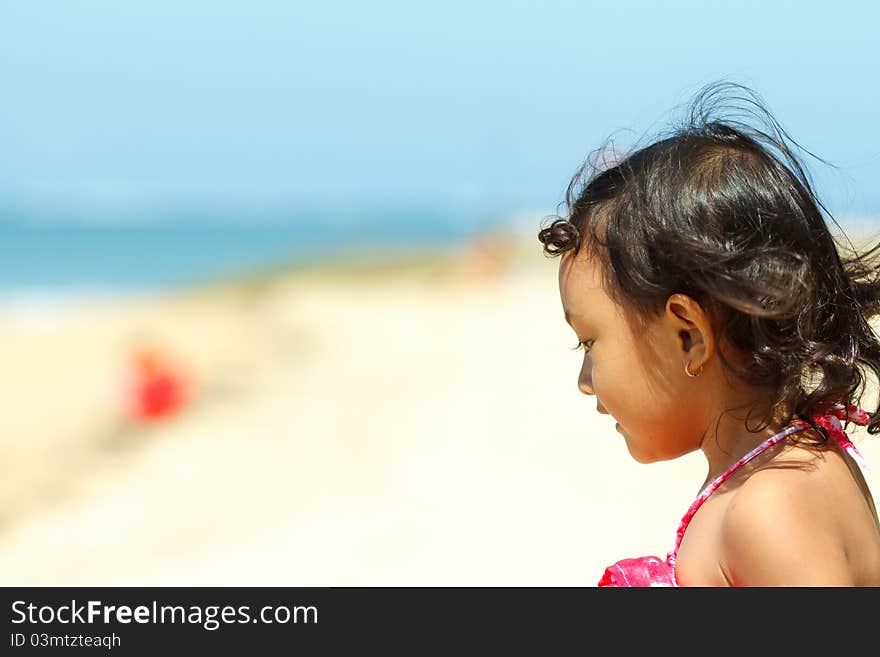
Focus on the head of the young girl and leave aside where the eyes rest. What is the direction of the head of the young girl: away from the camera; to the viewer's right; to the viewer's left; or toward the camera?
to the viewer's left

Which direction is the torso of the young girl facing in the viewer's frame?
to the viewer's left

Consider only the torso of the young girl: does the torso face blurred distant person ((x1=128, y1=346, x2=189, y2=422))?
no
